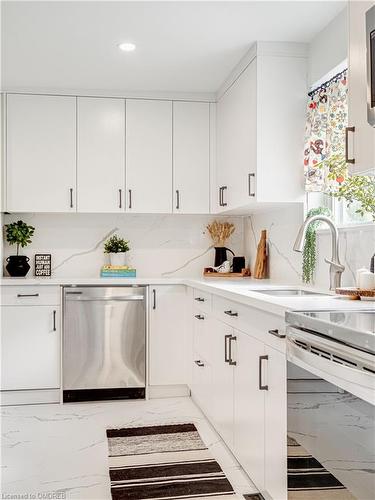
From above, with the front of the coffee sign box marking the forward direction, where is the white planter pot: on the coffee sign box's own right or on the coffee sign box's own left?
on the coffee sign box's own left

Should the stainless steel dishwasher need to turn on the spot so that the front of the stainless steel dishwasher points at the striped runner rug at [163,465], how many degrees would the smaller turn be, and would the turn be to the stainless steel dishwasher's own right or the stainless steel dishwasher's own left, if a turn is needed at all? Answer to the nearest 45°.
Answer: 0° — it already faces it

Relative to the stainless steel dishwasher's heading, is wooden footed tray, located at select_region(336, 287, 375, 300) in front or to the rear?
in front

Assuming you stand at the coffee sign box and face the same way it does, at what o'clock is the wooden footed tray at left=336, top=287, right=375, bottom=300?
The wooden footed tray is roughly at 11 o'clock from the coffee sign box.

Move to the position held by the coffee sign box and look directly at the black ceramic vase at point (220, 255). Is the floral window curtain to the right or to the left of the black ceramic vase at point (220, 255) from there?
right

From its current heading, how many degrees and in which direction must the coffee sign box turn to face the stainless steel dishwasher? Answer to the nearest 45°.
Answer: approximately 45° to its left

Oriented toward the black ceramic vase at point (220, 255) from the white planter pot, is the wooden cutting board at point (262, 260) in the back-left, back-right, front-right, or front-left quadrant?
front-right

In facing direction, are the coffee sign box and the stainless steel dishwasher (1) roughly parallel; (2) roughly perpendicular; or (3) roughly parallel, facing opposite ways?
roughly parallel

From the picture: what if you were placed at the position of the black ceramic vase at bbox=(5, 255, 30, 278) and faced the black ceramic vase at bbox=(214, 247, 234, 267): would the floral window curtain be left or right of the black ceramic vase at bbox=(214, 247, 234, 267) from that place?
right

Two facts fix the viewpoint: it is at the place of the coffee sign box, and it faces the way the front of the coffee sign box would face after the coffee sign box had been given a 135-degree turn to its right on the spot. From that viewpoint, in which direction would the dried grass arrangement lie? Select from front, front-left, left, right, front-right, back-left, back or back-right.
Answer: back-right

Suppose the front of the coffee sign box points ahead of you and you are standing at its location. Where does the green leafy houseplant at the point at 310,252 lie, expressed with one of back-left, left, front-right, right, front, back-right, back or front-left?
front-left

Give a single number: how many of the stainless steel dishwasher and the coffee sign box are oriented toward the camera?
2

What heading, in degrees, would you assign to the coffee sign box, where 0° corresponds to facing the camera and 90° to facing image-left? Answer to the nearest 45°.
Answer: approximately 0°

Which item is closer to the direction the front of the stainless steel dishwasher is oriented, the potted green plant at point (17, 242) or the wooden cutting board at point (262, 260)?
the wooden cutting board

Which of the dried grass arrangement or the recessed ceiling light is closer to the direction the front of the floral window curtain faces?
the recessed ceiling light

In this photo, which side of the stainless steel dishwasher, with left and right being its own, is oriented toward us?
front

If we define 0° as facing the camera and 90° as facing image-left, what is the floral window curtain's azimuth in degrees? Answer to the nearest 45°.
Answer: approximately 45°
